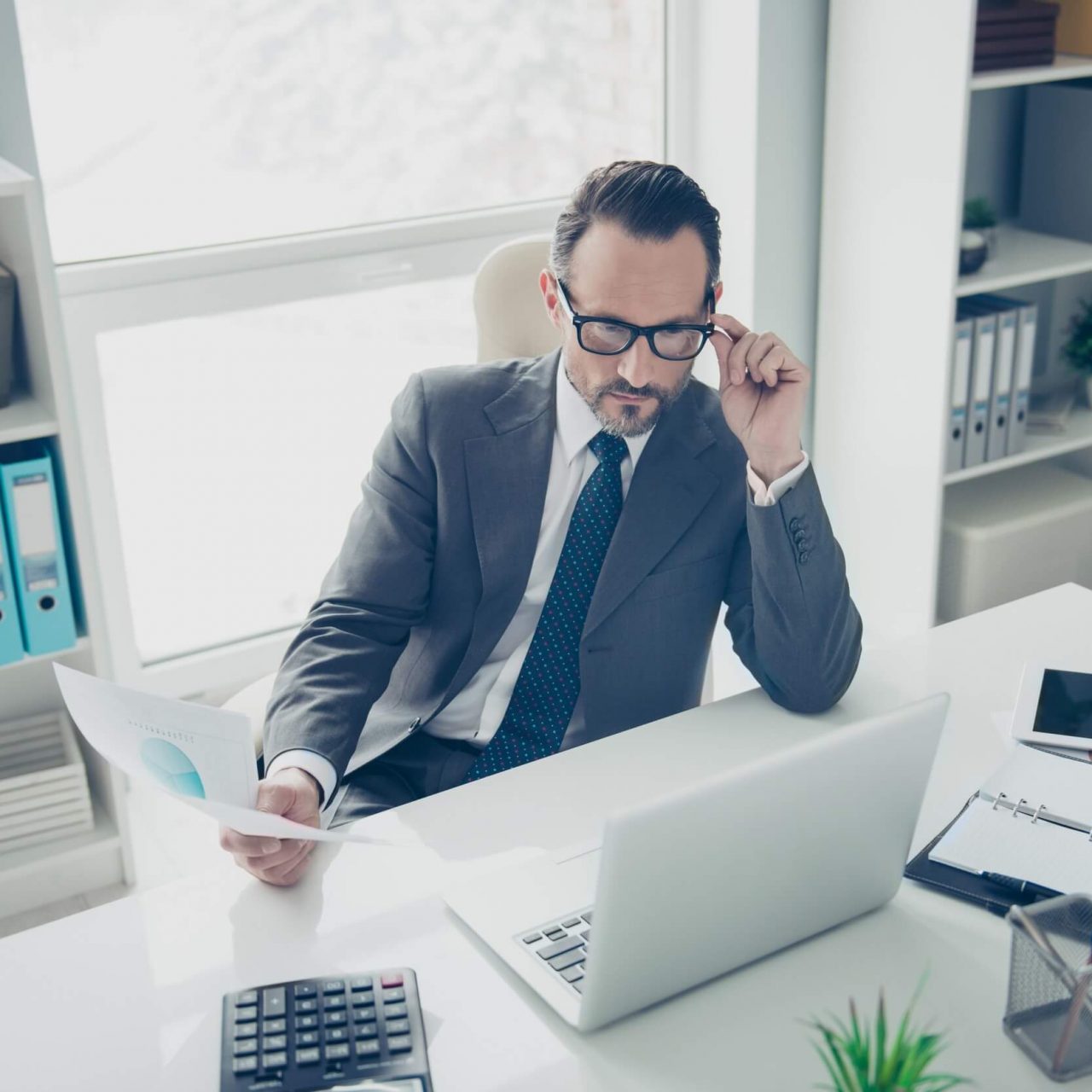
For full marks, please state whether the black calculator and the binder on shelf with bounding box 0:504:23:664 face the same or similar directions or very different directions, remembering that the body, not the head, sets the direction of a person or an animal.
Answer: very different directions

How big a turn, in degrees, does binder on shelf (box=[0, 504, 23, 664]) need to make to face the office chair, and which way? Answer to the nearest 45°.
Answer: approximately 45° to its left

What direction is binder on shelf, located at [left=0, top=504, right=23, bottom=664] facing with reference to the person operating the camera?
facing the viewer

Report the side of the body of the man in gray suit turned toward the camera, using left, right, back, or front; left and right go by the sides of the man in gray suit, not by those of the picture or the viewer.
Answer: front

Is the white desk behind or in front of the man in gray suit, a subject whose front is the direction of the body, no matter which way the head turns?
in front

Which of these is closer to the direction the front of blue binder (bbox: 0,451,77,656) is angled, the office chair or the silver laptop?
the silver laptop

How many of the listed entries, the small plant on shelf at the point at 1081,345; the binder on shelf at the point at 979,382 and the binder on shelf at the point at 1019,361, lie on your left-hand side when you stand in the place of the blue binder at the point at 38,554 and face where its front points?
3

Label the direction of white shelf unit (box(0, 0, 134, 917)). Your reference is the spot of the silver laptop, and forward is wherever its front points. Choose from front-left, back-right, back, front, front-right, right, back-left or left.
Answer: front

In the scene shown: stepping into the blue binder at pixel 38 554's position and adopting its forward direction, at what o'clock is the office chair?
The office chair is roughly at 10 o'clock from the blue binder.

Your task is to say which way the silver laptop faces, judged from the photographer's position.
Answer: facing away from the viewer and to the left of the viewer

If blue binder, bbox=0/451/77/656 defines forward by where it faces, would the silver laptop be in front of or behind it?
in front
